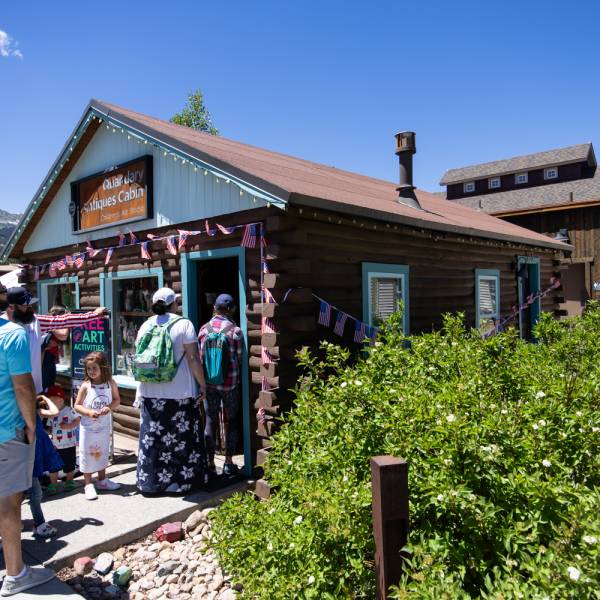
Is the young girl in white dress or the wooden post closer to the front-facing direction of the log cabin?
the young girl in white dress

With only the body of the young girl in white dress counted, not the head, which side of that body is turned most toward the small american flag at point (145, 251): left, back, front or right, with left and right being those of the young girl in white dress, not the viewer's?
back

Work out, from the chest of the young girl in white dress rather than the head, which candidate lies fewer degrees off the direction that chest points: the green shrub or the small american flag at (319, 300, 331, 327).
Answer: the green shrub

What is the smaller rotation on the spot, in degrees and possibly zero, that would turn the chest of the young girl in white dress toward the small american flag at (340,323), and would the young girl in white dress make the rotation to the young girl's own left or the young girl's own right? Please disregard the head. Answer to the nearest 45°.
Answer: approximately 90° to the young girl's own left

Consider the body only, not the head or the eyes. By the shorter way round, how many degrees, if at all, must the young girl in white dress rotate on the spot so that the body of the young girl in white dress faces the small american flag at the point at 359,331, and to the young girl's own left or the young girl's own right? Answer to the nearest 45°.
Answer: approximately 90° to the young girl's own left

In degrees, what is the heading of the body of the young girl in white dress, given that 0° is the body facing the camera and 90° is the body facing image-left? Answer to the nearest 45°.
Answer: approximately 0°

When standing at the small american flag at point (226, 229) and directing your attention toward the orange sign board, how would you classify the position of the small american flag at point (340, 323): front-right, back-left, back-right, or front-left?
back-right
